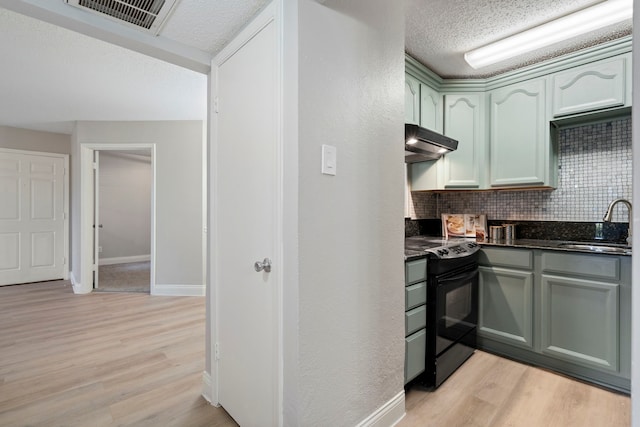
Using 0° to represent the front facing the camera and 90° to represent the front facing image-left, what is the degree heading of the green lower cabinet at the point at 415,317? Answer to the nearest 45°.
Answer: approximately 315°

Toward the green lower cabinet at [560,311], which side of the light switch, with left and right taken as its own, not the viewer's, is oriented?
left

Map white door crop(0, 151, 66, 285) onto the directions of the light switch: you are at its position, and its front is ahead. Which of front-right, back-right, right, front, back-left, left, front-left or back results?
back

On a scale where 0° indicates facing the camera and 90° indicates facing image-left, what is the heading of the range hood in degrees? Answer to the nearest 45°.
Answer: approximately 315°

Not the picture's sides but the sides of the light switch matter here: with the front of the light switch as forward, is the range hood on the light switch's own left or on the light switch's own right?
on the light switch's own left

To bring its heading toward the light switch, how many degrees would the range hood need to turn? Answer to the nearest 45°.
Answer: approximately 45° to its right

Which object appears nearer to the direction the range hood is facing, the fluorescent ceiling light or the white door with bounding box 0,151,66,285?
the fluorescent ceiling light
